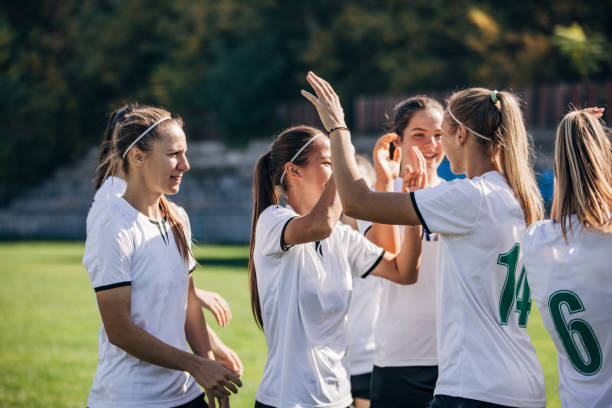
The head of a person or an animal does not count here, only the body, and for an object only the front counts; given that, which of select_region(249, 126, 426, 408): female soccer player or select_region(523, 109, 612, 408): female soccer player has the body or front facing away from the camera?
select_region(523, 109, 612, 408): female soccer player

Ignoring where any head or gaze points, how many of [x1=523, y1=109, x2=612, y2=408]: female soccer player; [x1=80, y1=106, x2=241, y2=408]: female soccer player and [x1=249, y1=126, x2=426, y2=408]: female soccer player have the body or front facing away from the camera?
1

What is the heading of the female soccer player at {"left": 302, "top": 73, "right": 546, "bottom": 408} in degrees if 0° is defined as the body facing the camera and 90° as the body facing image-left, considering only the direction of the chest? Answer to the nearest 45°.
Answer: approximately 135°

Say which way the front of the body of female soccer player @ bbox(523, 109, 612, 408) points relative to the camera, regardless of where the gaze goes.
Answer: away from the camera

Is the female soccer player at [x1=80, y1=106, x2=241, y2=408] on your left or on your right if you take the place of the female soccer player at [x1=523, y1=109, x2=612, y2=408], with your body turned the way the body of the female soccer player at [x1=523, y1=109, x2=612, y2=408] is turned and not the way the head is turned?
on your left

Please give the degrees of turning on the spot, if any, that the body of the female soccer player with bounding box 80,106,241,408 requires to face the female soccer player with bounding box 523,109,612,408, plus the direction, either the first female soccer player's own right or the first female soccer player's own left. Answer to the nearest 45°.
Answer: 0° — they already face them

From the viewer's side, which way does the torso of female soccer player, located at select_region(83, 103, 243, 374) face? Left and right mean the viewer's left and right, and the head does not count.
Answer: facing to the right of the viewer

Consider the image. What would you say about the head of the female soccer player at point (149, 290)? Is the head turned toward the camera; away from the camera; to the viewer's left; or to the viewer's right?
to the viewer's right

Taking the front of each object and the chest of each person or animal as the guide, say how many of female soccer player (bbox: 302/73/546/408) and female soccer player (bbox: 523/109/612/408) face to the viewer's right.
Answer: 0

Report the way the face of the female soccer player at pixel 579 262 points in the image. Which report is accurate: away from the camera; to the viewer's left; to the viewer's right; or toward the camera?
away from the camera

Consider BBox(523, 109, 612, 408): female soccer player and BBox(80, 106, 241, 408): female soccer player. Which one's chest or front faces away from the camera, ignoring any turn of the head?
BBox(523, 109, 612, 408): female soccer player

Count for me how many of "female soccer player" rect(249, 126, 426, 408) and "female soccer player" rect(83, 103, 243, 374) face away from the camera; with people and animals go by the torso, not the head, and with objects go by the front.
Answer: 0

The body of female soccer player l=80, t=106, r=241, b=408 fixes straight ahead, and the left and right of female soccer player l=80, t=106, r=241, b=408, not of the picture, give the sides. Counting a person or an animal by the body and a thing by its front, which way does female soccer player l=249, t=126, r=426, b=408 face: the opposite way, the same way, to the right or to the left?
the same way

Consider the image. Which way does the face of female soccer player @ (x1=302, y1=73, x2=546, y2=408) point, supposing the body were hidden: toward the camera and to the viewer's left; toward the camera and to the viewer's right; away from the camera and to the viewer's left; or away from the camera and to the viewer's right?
away from the camera and to the viewer's left
